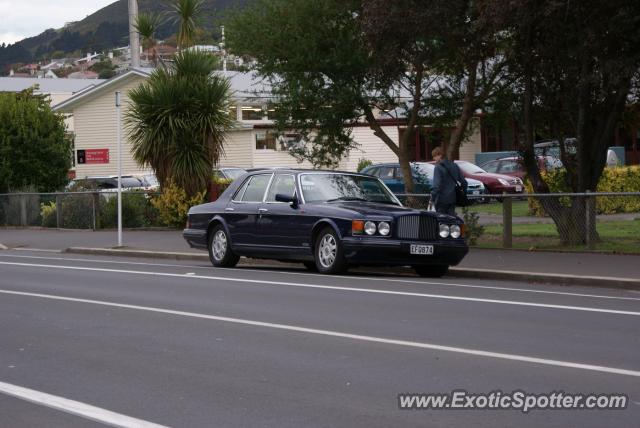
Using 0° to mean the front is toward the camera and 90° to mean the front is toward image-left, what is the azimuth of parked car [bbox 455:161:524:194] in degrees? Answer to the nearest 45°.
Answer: approximately 315°

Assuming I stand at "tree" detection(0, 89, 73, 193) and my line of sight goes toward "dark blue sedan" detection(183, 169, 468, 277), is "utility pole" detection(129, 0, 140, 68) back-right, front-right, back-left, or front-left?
back-left

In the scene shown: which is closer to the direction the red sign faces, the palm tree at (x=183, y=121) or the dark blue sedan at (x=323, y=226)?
the dark blue sedan

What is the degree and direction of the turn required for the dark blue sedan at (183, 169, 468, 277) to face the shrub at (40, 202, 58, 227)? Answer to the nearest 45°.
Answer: approximately 180°

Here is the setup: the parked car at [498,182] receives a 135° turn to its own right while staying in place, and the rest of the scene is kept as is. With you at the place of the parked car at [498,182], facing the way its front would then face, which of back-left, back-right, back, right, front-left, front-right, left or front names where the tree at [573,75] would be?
left

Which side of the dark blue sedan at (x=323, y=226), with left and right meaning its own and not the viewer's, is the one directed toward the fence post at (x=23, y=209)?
back
